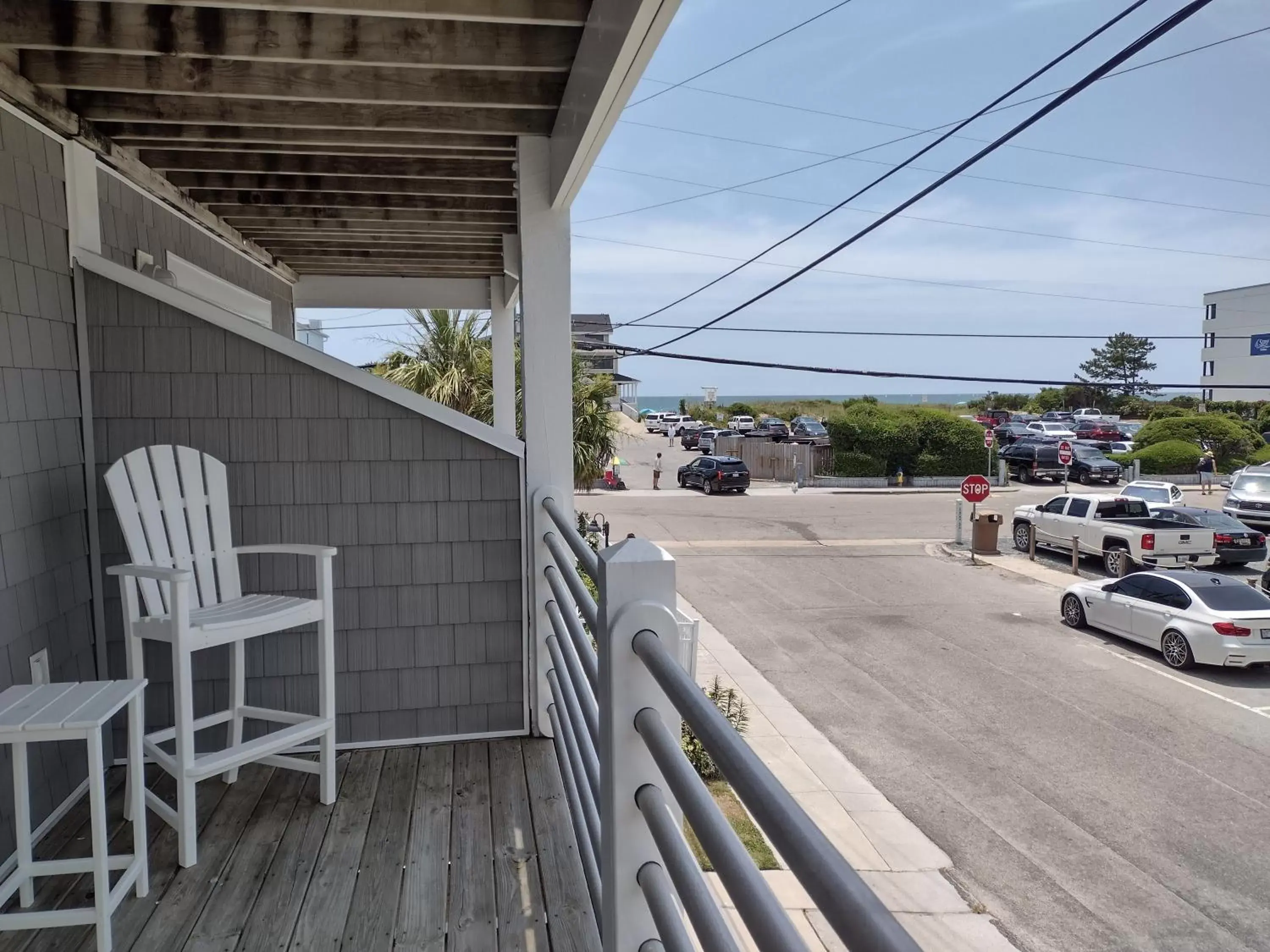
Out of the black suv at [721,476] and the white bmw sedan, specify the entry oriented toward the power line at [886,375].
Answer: the white bmw sedan

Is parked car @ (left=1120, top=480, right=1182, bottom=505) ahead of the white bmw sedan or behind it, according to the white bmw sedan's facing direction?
ahead

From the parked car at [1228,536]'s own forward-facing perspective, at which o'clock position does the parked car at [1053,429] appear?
the parked car at [1053,429] is roughly at 1 o'clock from the parked car at [1228,536].

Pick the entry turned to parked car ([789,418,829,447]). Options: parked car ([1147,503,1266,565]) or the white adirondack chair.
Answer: parked car ([1147,503,1266,565])

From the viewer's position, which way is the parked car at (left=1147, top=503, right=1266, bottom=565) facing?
facing away from the viewer and to the left of the viewer

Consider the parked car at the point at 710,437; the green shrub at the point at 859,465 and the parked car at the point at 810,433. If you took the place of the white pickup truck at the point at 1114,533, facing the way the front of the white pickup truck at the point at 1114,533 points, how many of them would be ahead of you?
3

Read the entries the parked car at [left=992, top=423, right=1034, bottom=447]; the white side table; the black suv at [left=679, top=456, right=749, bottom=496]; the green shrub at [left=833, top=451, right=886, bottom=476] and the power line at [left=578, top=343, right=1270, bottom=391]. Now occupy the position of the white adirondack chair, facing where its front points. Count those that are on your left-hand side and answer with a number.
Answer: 4

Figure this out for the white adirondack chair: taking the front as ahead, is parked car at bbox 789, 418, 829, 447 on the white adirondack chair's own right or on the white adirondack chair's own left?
on the white adirondack chair's own left

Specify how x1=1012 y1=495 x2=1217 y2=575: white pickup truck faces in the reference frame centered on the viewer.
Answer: facing away from the viewer and to the left of the viewer

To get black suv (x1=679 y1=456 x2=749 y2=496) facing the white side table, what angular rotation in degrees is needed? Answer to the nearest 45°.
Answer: approximately 135° to its left

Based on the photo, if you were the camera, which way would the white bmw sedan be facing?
facing away from the viewer and to the left of the viewer

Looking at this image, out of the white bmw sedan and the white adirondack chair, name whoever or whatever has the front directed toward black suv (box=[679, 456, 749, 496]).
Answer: the white bmw sedan

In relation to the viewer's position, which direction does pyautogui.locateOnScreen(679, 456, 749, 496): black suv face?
facing away from the viewer and to the left of the viewer

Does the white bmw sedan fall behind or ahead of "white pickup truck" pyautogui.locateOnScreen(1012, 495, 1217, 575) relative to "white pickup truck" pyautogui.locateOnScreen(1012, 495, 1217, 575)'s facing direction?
behind

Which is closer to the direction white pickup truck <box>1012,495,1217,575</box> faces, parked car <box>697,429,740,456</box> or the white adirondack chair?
the parked car
